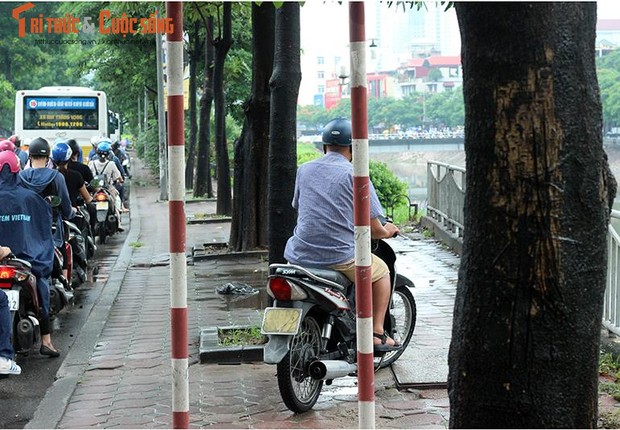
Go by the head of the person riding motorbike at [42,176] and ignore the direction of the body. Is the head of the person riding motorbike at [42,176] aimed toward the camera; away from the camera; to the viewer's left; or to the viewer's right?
away from the camera

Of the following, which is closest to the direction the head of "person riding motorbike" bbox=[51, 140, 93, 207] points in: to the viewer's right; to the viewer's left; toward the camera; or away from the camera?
away from the camera

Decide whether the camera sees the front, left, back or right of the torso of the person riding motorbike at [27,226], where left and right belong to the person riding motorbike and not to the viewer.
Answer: back

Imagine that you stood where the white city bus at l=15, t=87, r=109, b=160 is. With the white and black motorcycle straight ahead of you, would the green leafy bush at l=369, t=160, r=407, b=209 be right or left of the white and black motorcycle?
left

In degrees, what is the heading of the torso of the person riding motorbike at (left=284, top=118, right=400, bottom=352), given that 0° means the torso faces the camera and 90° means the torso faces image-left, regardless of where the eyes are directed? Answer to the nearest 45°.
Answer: approximately 225°

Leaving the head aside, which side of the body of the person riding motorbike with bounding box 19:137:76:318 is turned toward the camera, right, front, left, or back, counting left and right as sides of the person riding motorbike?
back

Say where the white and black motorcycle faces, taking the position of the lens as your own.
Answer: facing away from the viewer and to the right of the viewer

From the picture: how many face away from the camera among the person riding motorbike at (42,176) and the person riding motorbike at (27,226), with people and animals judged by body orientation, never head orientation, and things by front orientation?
2

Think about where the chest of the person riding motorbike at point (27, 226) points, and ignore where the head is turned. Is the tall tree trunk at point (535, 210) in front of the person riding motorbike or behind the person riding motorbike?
behind

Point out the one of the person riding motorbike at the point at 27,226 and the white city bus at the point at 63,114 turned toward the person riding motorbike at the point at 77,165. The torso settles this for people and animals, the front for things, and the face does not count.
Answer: the person riding motorbike at the point at 27,226

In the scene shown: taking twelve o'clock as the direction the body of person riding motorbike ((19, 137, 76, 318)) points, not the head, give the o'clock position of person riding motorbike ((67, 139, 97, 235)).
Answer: person riding motorbike ((67, 139, 97, 235)) is roughly at 12 o'clock from person riding motorbike ((19, 137, 76, 318)).
